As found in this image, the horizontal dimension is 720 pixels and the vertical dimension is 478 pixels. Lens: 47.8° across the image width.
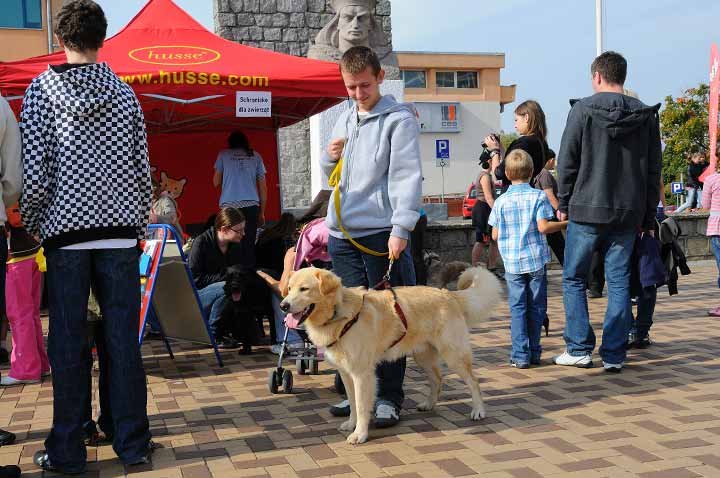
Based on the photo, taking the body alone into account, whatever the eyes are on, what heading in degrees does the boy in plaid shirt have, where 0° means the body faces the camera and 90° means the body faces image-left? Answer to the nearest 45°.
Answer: approximately 180°

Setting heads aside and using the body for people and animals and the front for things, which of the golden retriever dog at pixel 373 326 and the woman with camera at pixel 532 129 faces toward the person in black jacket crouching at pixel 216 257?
the woman with camera

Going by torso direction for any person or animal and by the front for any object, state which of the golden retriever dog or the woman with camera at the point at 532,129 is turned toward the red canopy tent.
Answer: the woman with camera

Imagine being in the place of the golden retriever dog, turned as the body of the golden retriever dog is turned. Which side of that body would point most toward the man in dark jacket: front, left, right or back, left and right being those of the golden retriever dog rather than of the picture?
back

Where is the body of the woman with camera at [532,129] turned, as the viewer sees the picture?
to the viewer's left

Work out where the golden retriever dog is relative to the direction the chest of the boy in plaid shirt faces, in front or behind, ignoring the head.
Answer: behind

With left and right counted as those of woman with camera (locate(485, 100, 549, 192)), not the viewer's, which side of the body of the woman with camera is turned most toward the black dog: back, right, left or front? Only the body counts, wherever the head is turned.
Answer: front

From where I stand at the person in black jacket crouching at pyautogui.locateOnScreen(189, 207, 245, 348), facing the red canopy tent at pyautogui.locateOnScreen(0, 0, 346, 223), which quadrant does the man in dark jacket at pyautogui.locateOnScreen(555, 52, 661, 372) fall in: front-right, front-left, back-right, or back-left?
back-right

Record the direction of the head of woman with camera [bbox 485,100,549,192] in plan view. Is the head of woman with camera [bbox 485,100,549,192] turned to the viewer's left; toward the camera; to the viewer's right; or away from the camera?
to the viewer's left

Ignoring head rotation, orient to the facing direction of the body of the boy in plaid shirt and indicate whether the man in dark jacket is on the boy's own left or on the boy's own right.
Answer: on the boy's own right

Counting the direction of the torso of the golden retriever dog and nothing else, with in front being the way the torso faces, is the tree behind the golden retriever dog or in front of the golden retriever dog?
behind

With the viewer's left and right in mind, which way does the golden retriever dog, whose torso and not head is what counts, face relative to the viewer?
facing the viewer and to the left of the viewer

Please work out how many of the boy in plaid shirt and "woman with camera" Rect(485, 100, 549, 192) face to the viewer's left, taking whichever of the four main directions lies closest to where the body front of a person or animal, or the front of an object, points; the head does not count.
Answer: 1
